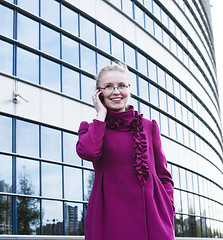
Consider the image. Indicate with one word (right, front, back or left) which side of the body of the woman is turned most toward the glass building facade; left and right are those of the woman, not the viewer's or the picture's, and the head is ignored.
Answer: back

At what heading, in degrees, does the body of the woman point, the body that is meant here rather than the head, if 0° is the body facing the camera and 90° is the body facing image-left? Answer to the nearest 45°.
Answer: approximately 0°
